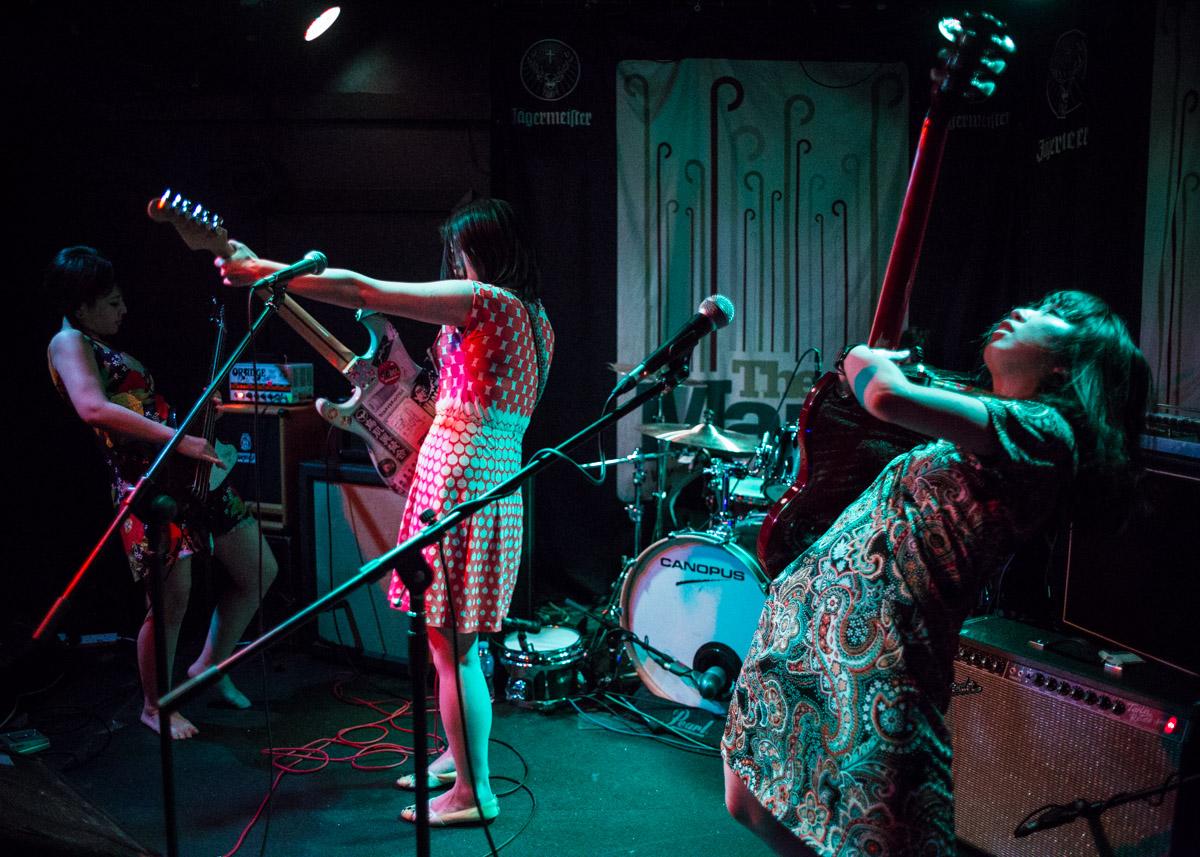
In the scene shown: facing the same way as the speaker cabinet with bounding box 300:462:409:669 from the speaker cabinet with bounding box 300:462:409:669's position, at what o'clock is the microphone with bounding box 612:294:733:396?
The microphone is roughly at 10 o'clock from the speaker cabinet.

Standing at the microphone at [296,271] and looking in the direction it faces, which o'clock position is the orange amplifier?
The orange amplifier is roughly at 9 o'clock from the microphone.

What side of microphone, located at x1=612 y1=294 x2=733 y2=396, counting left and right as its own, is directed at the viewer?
right

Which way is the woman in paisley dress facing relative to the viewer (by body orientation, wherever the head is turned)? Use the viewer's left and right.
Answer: facing to the left of the viewer

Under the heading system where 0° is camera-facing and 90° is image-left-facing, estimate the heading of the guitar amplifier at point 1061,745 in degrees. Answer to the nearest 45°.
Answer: approximately 45°

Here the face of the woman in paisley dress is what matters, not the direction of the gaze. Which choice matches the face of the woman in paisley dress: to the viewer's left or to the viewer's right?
to the viewer's left

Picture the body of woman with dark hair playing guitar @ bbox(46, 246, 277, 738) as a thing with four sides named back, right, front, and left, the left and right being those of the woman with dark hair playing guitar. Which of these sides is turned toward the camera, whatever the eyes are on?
right

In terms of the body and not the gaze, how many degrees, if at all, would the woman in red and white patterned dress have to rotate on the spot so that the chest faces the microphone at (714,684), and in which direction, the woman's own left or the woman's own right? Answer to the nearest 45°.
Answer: approximately 135° to the woman's own right
